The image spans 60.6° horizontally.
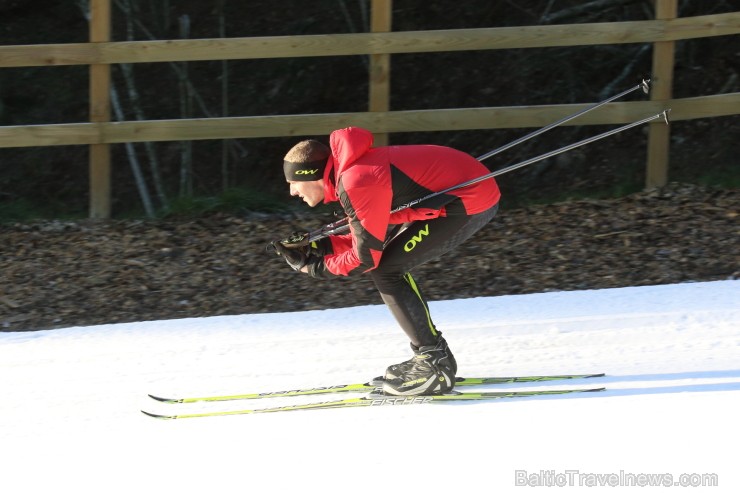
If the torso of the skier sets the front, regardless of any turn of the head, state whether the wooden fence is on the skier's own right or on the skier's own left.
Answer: on the skier's own right

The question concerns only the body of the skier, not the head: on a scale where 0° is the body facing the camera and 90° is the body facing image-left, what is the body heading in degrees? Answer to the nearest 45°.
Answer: approximately 90°

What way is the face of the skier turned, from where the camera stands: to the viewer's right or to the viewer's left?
to the viewer's left
